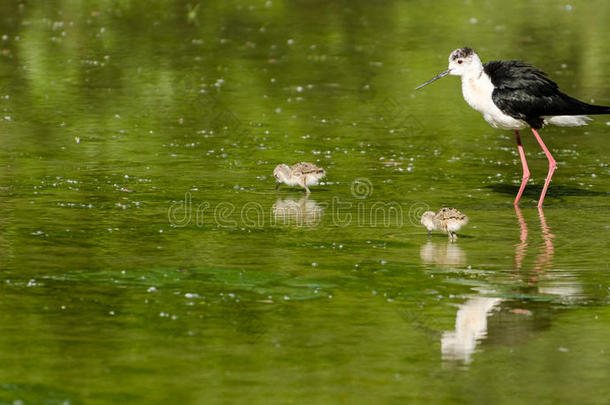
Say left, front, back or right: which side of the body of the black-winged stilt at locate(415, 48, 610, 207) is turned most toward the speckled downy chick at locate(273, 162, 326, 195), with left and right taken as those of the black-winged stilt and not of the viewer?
front

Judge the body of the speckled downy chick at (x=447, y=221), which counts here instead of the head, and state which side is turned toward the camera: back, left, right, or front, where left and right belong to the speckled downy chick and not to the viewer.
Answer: left

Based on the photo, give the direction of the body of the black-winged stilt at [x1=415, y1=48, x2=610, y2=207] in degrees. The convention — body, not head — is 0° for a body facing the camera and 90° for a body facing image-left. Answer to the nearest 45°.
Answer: approximately 90°

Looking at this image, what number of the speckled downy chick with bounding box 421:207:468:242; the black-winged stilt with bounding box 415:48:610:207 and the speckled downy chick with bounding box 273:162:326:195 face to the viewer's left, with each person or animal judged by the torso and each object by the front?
3

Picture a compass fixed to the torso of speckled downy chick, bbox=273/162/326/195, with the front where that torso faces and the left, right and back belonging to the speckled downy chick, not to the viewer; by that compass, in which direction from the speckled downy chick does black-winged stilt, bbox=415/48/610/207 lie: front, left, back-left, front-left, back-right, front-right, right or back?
back

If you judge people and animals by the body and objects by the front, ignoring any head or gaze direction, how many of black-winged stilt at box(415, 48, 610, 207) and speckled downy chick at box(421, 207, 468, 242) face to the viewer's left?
2

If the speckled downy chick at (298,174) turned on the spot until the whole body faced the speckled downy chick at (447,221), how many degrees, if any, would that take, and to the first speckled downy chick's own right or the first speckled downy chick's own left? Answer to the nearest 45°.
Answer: approximately 135° to the first speckled downy chick's own left

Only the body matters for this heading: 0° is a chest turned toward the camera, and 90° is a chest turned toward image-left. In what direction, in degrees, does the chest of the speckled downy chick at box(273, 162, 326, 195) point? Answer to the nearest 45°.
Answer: approximately 90°

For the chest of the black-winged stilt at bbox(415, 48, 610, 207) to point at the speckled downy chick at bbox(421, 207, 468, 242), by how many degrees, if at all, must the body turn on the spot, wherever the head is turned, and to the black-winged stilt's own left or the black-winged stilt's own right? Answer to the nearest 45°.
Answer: approximately 90° to the black-winged stilt's own left

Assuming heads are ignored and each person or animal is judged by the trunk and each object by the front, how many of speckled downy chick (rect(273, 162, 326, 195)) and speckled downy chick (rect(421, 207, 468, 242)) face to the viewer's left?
2
